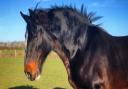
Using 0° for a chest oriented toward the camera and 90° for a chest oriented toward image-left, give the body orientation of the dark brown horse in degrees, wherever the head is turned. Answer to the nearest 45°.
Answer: approximately 90°
